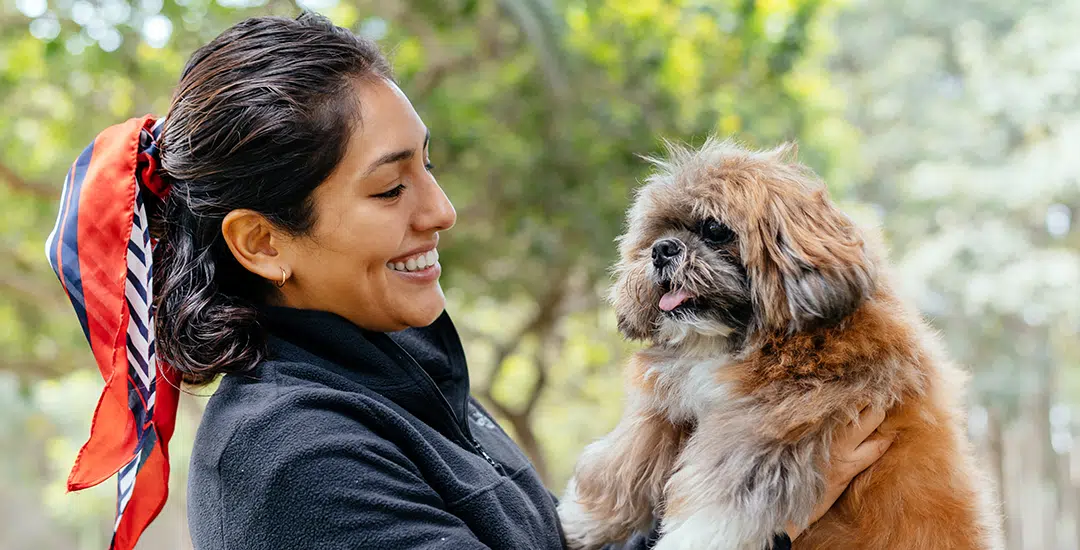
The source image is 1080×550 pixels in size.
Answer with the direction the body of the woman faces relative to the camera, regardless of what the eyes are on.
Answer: to the viewer's right

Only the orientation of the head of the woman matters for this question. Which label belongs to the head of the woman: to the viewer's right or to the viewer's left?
to the viewer's right

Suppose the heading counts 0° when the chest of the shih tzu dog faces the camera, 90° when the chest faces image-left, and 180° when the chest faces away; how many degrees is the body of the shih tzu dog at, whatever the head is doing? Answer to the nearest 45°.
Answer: approximately 45°
